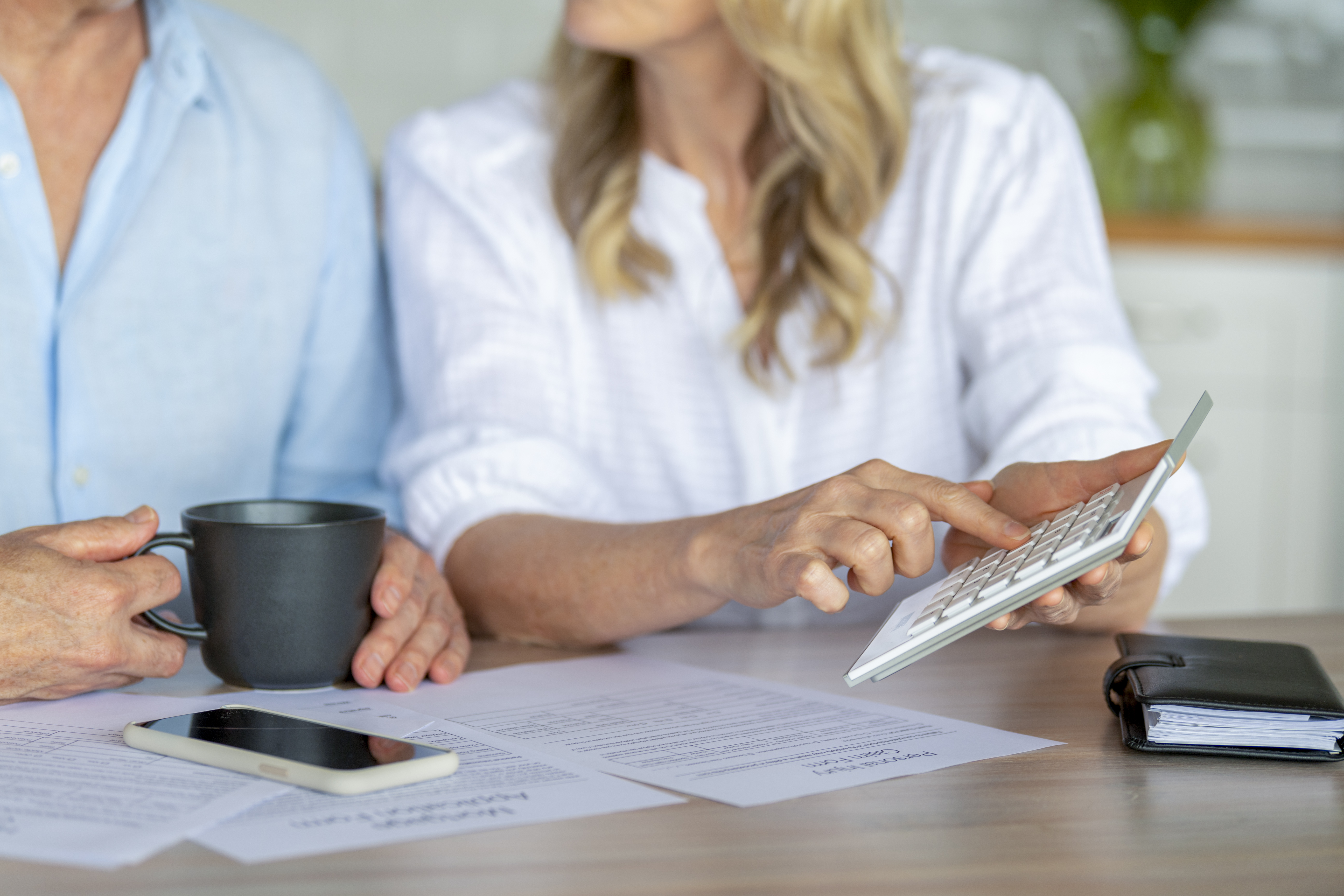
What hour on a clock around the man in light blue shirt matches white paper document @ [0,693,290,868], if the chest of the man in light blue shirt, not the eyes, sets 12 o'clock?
The white paper document is roughly at 12 o'clock from the man in light blue shirt.

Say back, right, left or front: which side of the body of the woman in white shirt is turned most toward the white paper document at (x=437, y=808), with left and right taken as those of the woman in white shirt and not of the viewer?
front

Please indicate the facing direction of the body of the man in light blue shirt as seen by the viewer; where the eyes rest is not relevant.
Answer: toward the camera

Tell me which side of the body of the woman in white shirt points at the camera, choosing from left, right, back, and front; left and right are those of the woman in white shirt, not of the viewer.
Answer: front

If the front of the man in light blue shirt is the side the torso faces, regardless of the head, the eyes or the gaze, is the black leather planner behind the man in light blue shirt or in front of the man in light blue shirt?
in front

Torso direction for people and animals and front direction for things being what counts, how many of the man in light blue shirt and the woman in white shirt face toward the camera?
2

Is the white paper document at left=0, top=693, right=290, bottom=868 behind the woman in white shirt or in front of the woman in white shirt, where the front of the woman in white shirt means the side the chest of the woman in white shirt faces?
in front

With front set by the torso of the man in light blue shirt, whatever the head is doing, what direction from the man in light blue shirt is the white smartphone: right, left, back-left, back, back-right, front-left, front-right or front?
front

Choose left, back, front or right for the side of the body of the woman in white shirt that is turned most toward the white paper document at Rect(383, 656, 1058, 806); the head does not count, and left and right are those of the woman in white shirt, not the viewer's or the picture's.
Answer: front
